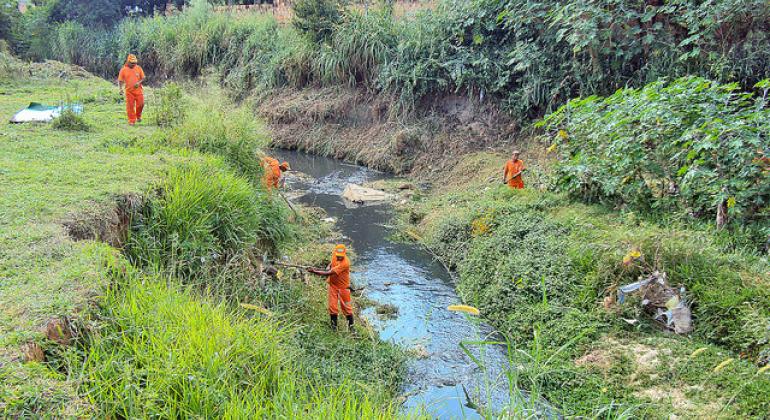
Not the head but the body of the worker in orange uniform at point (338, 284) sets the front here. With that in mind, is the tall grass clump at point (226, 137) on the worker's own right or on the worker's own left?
on the worker's own right

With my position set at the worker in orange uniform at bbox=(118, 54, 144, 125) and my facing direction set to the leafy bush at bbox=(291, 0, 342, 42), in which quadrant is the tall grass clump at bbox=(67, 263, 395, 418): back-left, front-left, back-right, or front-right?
back-right

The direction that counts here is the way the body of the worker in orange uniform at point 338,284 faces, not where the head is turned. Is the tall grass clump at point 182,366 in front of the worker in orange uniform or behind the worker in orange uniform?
in front

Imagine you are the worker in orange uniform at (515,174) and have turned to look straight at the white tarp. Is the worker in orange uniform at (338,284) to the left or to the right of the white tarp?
left

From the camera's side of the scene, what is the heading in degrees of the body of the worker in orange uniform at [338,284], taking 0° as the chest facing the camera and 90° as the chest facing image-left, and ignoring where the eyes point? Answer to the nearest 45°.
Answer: approximately 45°

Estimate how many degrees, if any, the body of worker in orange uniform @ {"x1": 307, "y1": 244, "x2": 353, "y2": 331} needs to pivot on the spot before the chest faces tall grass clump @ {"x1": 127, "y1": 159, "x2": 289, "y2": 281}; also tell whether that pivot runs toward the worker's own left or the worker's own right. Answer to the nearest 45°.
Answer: approximately 45° to the worker's own right

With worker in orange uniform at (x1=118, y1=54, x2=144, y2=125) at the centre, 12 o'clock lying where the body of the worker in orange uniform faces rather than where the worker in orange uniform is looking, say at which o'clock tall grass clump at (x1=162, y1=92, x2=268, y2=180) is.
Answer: The tall grass clump is roughly at 11 o'clock from the worker in orange uniform.

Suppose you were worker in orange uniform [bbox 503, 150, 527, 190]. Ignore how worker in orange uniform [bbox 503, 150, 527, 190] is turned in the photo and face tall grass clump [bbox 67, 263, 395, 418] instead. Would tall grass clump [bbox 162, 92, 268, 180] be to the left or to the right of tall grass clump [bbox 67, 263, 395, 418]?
right

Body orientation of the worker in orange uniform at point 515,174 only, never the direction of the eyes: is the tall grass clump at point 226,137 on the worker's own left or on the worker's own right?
on the worker's own right

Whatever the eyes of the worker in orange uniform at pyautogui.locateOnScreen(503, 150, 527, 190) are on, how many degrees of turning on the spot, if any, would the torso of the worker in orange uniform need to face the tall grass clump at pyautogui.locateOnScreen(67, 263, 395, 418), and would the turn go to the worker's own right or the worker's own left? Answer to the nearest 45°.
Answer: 0° — they already face it

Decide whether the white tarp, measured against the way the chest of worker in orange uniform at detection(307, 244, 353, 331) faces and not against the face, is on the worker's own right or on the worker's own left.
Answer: on the worker's own right
